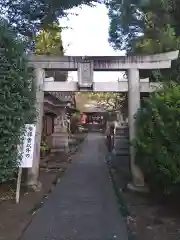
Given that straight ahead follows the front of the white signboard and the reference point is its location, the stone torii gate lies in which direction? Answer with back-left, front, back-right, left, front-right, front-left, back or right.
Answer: back-left

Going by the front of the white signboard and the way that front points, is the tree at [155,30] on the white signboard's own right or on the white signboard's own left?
on the white signboard's own left

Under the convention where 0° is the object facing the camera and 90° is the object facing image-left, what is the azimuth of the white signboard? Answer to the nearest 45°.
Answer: approximately 0°

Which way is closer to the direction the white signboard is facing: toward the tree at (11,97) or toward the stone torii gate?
the tree

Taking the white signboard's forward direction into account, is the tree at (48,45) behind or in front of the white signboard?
behind
